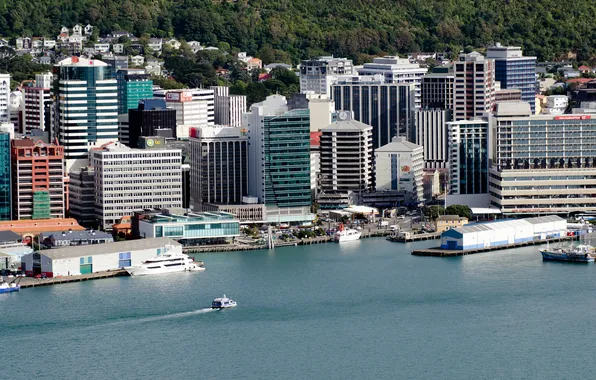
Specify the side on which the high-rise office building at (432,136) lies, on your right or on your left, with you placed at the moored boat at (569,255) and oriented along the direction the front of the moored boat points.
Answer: on your right

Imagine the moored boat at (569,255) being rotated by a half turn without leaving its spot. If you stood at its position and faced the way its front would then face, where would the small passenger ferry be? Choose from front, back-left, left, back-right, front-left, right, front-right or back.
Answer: back-right

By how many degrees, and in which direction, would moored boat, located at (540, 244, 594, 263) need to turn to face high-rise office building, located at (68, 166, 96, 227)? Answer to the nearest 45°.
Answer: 0° — it already faces it

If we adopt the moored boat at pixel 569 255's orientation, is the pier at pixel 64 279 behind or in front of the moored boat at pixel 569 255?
in front

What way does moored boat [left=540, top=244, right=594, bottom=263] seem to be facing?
to the viewer's left

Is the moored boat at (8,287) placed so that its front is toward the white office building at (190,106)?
no
